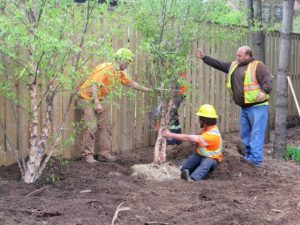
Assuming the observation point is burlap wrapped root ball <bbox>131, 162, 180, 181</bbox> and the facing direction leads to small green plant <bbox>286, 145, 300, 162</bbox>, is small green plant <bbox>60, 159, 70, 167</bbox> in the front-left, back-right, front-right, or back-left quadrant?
back-left

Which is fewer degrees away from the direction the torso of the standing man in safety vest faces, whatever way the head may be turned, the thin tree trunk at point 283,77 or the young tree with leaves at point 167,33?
the young tree with leaves

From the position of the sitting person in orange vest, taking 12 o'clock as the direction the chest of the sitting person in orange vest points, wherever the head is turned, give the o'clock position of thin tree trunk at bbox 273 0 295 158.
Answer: The thin tree trunk is roughly at 4 o'clock from the sitting person in orange vest.

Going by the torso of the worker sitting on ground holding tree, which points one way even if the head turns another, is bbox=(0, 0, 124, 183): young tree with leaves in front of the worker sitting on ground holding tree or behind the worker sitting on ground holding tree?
in front

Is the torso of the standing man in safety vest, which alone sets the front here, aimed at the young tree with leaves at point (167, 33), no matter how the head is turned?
yes

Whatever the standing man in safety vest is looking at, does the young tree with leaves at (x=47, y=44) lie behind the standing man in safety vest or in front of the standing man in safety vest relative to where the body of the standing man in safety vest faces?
in front

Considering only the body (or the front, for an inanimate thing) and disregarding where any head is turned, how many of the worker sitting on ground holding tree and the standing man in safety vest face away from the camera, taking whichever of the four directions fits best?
0

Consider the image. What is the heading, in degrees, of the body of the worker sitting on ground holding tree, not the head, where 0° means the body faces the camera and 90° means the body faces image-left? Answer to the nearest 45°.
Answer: approximately 90°

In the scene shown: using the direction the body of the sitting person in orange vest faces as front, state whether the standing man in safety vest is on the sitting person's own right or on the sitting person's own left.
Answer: on the sitting person's own right

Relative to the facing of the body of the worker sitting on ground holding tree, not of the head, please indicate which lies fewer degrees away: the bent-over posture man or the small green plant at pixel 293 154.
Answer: the bent-over posture man

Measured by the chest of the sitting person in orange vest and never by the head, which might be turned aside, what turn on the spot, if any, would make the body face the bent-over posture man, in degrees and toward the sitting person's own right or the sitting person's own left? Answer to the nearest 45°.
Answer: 0° — they already face them

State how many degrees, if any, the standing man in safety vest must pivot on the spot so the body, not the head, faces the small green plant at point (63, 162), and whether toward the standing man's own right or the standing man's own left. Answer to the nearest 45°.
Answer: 0° — they already face it

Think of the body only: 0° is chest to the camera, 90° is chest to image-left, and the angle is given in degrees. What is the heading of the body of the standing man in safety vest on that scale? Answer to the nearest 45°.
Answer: approximately 45°

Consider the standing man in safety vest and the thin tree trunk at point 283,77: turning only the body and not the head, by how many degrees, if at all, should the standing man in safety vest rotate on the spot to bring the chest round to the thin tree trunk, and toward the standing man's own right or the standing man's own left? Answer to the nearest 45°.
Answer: approximately 180°

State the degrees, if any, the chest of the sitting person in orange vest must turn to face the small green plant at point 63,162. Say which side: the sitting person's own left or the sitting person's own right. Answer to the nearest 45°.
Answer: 0° — they already face it
